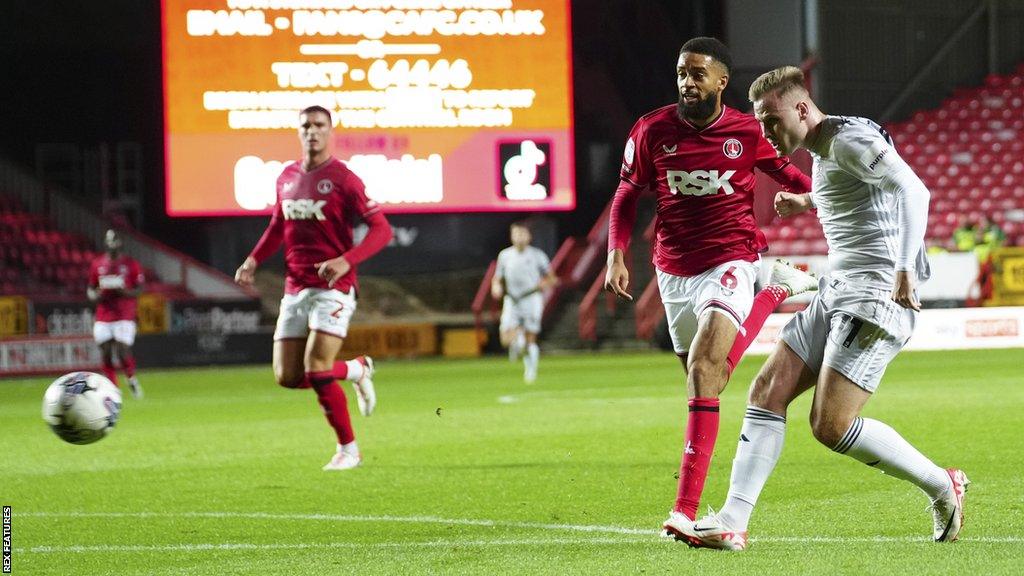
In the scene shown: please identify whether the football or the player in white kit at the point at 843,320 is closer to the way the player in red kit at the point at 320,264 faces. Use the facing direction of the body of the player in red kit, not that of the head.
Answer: the football

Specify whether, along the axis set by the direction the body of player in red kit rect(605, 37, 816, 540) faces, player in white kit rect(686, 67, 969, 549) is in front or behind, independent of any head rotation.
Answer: in front

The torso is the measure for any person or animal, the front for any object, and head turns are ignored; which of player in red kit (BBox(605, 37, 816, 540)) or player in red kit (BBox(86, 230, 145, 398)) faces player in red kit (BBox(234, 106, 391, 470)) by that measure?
player in red kit (BBox(86, 230, 145, 398))

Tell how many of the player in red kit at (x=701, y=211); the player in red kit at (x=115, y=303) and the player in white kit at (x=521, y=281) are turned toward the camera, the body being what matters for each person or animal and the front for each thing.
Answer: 3

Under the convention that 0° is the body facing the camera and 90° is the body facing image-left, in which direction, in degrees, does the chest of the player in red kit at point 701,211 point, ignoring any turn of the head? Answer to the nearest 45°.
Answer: approximately 0°

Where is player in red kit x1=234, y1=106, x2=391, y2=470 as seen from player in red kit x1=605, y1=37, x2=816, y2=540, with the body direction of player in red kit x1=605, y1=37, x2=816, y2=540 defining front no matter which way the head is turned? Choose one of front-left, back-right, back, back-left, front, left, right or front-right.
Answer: back-right

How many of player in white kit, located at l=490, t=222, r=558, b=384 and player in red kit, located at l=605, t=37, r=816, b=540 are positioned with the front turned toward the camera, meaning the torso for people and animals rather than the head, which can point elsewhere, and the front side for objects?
2

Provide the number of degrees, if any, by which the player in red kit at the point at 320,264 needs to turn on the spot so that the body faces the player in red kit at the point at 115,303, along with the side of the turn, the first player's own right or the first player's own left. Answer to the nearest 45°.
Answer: approximately 135° to the first player's own right

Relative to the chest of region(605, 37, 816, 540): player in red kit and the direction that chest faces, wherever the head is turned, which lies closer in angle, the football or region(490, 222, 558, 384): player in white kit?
the football

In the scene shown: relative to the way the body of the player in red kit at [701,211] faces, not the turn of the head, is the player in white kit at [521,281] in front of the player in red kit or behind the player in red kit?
behind

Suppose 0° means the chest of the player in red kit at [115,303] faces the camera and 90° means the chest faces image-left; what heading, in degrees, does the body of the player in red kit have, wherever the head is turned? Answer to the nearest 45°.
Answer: approximately 0°
